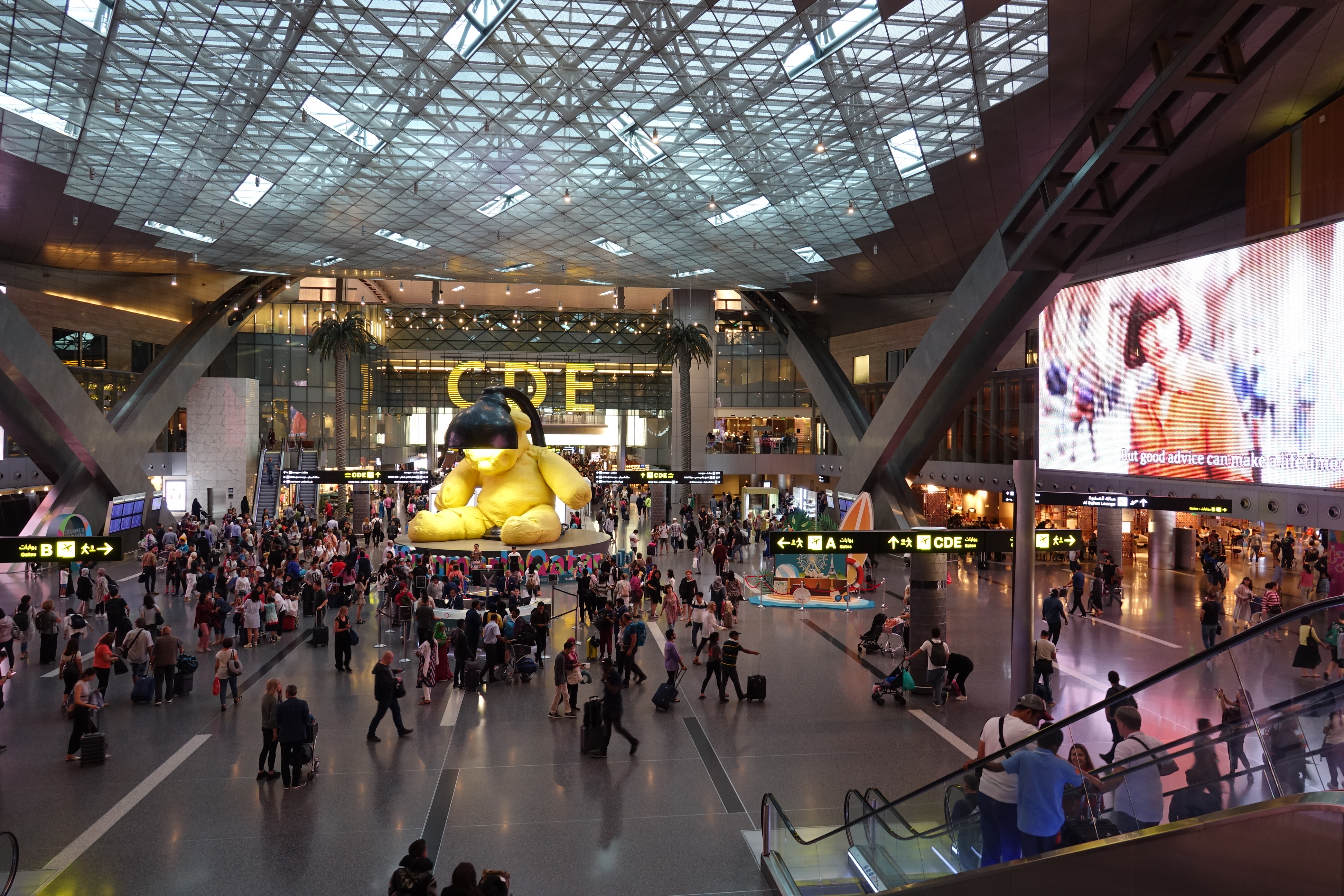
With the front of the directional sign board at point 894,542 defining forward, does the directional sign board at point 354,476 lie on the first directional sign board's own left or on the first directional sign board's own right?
on the first directional sign board's own right

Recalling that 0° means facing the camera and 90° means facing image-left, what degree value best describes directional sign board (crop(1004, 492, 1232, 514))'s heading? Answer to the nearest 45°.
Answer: approximately 0°

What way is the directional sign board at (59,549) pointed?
toward the camera

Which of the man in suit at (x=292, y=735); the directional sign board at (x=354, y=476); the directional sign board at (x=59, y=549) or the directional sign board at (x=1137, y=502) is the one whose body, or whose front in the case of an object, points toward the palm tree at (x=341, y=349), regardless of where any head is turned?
the man in suit

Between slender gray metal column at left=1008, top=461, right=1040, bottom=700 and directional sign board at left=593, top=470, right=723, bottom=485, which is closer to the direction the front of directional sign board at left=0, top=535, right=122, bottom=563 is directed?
the slender gray metal column

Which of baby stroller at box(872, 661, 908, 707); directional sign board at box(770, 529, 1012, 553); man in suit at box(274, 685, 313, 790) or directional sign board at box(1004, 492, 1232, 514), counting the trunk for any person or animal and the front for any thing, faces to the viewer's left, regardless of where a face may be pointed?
the baby stroller

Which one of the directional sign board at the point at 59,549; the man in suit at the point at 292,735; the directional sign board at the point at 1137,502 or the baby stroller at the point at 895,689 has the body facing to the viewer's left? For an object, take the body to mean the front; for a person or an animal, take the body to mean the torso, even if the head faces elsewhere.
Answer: the baby stroller

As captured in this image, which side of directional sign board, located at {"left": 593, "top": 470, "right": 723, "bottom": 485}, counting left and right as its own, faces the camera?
front

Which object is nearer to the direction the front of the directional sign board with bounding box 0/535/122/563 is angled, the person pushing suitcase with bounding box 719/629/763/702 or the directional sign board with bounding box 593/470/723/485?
the person pushing suitcase

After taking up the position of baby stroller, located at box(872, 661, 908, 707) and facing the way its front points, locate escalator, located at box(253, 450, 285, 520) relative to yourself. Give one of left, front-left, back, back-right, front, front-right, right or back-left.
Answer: front-right

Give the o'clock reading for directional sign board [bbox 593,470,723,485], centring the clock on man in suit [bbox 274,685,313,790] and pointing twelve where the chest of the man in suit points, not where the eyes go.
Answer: The directional sign board is roughly at 1 o'clock from the man in suit.

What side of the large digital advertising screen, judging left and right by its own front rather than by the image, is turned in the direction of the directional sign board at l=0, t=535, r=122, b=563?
front

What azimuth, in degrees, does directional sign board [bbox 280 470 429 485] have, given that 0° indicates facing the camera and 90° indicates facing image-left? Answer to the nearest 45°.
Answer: approximately 0°

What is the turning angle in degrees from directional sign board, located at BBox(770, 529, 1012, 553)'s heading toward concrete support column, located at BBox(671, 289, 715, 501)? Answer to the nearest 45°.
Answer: approximately 180°

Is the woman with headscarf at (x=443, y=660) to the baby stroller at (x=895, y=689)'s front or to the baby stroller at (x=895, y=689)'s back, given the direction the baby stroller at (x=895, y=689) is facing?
to the front
